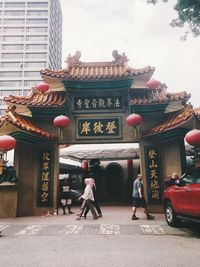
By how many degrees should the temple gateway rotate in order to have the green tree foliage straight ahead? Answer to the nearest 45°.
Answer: approximately 45° to its left

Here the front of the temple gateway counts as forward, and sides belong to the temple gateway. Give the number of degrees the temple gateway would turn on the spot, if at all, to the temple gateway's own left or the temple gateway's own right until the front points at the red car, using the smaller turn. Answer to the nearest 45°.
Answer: approximately 45° to the temple gateway's own left

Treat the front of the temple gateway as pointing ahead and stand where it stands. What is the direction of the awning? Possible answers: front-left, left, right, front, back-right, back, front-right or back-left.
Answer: back

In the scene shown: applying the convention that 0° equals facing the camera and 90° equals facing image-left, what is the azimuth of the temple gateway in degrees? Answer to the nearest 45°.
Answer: approximately 0°

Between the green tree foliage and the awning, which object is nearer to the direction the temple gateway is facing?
the green tree foliage
